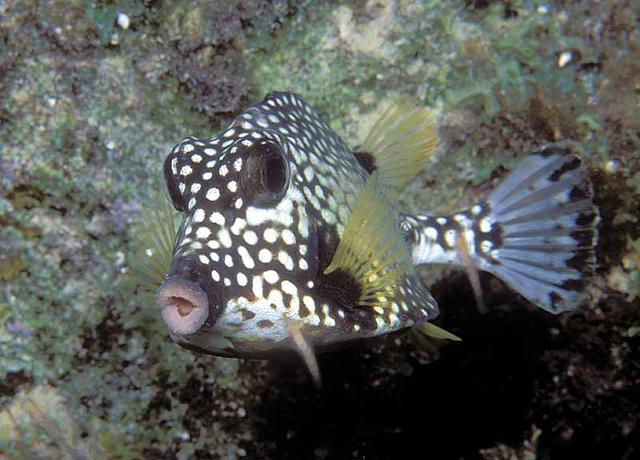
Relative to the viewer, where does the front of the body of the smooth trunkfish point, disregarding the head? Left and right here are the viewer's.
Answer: facing the viewer and to the left of the viewer
